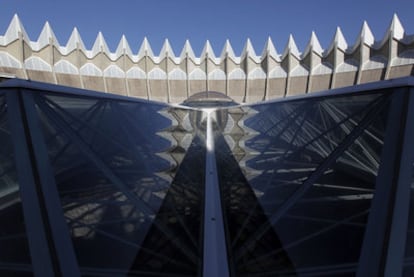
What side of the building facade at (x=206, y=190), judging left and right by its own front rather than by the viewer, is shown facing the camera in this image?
front
